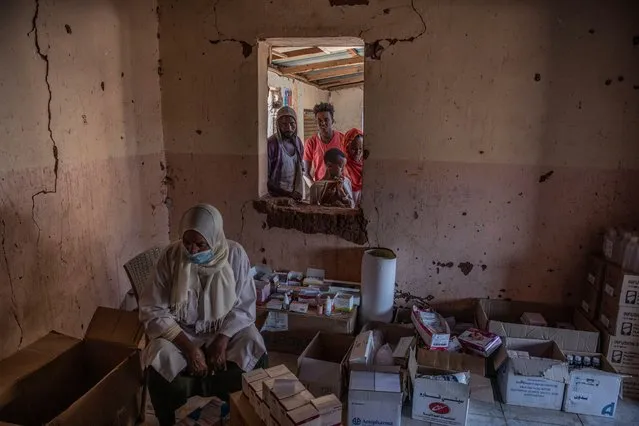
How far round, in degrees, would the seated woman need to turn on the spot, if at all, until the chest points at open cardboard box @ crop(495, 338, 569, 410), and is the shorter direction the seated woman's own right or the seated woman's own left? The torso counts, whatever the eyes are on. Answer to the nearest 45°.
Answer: approximately 90° to the seated woman's own left

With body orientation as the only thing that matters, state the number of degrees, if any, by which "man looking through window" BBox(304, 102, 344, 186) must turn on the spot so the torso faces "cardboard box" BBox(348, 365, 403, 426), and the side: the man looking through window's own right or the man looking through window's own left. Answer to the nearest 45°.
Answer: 0° — they already face it

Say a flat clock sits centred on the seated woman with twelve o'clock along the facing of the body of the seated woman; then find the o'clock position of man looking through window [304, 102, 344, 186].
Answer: The man looking through window is roughly at 7 o'clock from the seated woman.

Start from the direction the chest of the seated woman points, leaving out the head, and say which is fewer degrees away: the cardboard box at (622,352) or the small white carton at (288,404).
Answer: the small white carton

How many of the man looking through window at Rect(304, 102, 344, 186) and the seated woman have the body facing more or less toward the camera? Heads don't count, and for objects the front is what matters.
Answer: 2

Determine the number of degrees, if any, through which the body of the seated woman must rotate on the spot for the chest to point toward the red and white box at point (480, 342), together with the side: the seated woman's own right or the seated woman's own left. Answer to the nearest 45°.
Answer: approximately 90° to the seated woman's own left

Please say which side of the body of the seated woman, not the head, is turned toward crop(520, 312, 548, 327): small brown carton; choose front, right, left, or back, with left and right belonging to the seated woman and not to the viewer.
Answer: left

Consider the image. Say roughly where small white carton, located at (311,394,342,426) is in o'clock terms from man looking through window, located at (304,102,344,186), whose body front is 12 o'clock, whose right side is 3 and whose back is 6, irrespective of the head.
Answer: The small white carton is roughly at 12 o'clock from the man looking through window.

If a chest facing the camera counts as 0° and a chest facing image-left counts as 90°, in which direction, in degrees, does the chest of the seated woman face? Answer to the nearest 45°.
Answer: approximately 0°

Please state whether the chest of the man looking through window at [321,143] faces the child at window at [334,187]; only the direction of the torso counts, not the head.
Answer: yes

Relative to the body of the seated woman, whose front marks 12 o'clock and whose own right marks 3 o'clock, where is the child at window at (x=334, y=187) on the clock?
The child at window is roughly at 7 o'clock from the seated woman.
